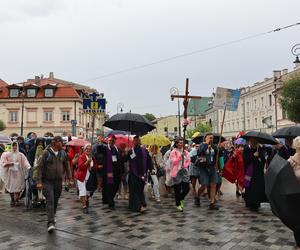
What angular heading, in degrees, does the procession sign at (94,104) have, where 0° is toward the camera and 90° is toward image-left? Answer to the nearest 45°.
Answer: approximately 0°

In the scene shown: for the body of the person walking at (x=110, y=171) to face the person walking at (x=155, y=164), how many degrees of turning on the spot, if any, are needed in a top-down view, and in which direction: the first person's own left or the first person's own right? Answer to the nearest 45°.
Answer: approximately 135° to the first person's own left

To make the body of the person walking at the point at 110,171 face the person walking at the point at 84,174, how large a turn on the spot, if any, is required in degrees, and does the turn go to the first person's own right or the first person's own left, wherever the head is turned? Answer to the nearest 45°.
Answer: approximately 45° to the first person's own right

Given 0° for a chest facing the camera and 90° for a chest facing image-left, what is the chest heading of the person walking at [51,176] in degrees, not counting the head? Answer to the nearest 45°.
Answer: approximately 0°

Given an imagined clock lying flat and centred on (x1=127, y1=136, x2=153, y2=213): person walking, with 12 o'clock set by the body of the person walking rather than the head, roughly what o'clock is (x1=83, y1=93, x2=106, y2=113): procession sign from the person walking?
The procession sign is roughly at 5 o'clock from the person walking.

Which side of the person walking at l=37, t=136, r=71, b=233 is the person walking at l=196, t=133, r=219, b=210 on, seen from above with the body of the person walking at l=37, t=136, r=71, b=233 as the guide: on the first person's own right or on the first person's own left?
on the first person's own left

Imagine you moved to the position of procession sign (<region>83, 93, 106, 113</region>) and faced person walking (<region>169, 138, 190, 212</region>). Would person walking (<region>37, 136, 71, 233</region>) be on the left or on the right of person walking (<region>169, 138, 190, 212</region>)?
right

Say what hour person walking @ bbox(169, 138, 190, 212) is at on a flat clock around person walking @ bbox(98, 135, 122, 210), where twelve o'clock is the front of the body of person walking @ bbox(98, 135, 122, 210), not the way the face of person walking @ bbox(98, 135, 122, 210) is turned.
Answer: person walking @ bbox(169, 138, 190, 212) is roughly at 10 o'clock from person walking @ bbox(98, 135, 122, 210).
